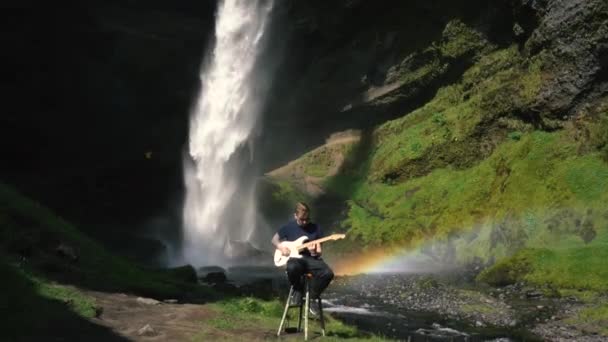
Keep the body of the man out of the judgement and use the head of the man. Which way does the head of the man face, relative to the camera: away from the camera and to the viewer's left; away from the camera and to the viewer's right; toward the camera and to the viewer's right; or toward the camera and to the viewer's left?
toward the camera and to the viewer's right

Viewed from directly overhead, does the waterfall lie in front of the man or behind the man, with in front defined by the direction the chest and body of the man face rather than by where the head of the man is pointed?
behind

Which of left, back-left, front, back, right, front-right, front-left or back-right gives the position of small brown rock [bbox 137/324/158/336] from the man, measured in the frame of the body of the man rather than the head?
right

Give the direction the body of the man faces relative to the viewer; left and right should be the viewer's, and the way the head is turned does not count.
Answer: facing the viewer
